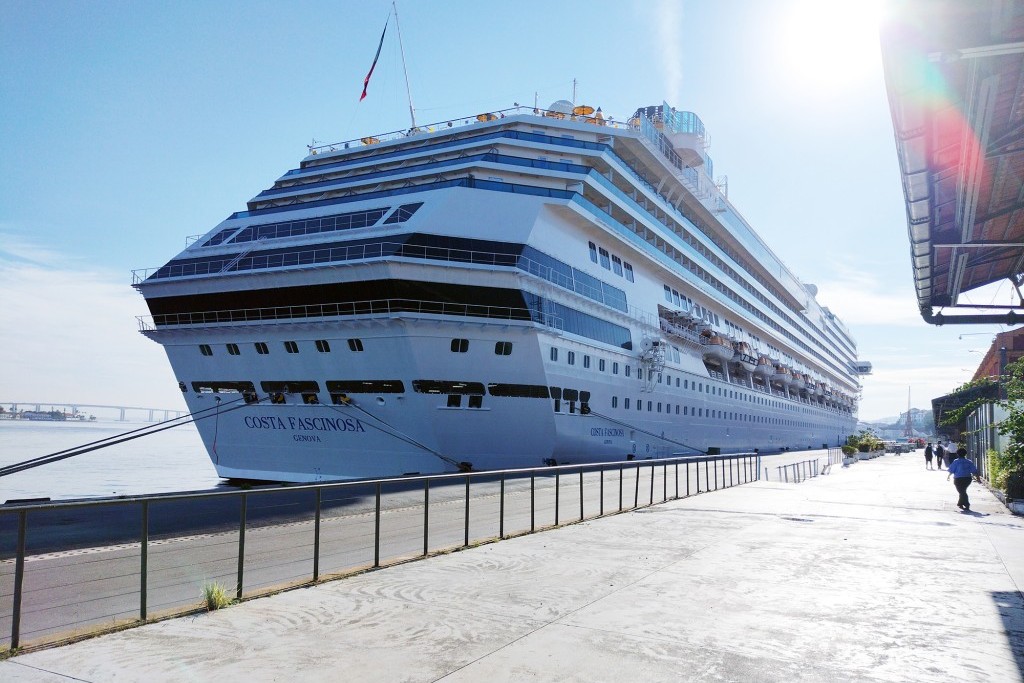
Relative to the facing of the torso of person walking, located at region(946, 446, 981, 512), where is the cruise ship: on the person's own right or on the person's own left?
on the person's own left

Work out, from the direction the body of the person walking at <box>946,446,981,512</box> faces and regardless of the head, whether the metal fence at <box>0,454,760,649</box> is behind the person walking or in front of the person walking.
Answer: behind

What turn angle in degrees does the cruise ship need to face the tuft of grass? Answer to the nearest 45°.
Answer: approximately 135° to its right

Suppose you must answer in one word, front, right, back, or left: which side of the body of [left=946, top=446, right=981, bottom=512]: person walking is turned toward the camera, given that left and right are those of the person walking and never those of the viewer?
back

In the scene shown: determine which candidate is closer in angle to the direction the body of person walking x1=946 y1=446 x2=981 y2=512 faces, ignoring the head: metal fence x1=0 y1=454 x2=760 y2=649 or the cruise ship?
the cruise ship

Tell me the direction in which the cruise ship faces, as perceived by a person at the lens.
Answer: facing away from the viewer and to the right of the viewer

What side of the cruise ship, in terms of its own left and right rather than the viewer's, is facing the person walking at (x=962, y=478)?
back

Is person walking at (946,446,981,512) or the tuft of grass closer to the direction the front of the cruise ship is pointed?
the person walking
